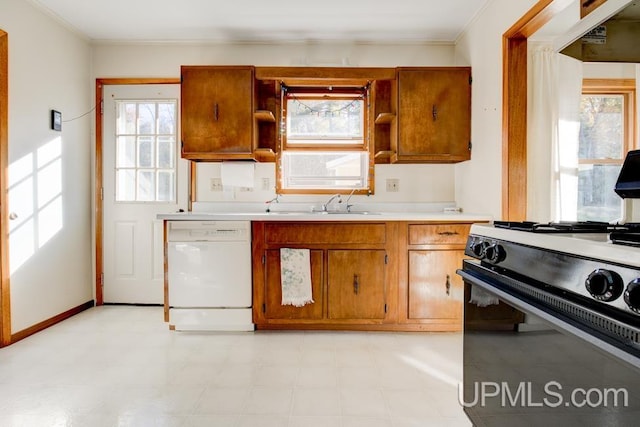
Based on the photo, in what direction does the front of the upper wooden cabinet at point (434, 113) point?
toward the camera

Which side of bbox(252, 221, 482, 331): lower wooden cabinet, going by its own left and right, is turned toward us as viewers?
front

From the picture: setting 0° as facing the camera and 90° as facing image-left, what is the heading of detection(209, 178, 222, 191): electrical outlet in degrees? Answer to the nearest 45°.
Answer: approximately 0°

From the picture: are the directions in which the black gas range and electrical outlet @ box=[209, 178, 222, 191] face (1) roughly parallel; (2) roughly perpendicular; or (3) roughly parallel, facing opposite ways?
roughly perpendicular

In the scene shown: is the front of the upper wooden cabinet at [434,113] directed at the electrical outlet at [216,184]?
no

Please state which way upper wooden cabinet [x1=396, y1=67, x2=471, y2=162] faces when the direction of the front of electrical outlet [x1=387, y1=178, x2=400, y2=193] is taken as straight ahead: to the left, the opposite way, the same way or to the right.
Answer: the same way

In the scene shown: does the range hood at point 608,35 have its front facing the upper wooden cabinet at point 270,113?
no

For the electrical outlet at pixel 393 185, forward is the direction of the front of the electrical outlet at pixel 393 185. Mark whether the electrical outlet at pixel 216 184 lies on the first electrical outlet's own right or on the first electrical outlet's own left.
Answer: on the first electrical outlet's own right

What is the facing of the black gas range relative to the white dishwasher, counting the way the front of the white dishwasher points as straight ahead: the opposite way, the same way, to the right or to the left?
to the right

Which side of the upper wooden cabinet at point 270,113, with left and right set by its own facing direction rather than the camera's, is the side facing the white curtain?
left

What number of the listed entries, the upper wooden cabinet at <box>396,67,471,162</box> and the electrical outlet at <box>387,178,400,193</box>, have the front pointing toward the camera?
2

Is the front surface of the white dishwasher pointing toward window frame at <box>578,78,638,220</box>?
no

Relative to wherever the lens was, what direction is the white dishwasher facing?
facing the viewer

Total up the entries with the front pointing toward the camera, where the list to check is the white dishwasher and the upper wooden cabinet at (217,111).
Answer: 2
